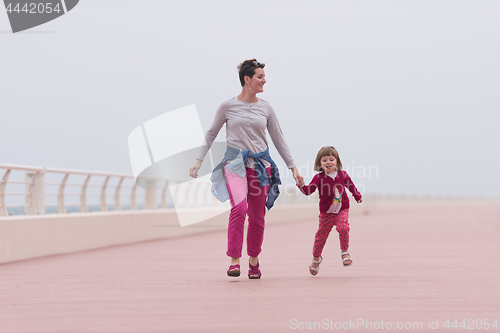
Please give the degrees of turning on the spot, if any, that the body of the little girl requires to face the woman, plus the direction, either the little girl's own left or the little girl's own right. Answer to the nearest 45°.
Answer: approximately 45° to the little girl's own right

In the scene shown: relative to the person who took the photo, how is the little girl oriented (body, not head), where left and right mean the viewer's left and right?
facing the viewer

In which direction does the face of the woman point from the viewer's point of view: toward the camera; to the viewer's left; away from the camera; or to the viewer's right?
to the viewer's right

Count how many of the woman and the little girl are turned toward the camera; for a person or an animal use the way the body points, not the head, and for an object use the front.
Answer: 2

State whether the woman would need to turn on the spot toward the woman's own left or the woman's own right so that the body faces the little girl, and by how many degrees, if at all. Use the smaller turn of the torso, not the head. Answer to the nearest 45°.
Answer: approximately 90° to the woman's own left

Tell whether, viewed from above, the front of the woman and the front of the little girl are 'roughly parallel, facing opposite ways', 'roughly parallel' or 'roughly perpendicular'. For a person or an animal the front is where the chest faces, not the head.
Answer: roughly parallel

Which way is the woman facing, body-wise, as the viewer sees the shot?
toward the camera
